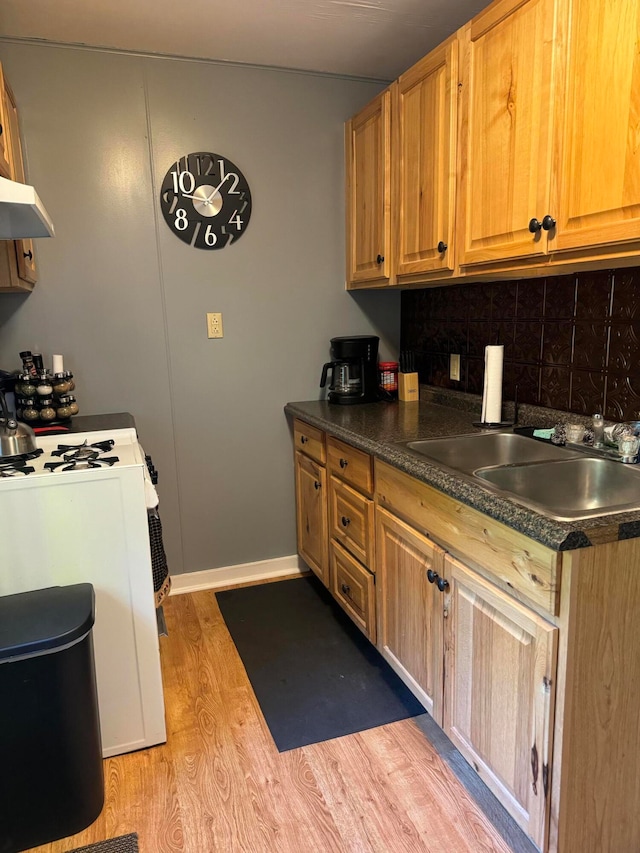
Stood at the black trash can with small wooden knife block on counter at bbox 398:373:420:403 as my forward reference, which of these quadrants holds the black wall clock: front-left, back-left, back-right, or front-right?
front-left

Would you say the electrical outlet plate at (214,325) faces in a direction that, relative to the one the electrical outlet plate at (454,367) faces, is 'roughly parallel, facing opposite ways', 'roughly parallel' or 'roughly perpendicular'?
roughly perpendicular

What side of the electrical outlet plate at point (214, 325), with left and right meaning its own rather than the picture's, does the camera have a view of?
front

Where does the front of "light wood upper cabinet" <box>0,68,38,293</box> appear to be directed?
to the viewer's right

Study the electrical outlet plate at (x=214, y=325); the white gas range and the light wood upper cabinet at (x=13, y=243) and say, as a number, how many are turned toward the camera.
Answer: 1

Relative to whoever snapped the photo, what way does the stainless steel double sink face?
facing the viewer and to the left of the viewer

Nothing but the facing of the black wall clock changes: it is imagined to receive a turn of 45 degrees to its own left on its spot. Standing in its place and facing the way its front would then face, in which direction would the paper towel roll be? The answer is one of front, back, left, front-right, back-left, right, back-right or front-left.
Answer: front

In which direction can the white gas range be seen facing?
to the viewer's right

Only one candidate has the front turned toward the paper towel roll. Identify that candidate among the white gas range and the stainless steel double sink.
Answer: the white gas range

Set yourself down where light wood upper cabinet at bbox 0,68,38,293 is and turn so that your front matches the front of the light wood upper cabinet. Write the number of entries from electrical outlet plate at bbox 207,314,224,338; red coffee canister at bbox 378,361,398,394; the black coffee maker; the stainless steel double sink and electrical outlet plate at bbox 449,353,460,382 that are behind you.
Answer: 0

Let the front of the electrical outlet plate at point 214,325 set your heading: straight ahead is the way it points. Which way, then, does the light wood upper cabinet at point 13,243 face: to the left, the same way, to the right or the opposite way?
to the left

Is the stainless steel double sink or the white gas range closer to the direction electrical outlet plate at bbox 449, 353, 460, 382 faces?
the white gas range

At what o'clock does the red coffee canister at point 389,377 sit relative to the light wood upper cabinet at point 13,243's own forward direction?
The red coffee canister is roughly at 12 o'clock from the light wood upper cabinet.

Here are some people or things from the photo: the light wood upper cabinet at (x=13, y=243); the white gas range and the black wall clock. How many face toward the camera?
1

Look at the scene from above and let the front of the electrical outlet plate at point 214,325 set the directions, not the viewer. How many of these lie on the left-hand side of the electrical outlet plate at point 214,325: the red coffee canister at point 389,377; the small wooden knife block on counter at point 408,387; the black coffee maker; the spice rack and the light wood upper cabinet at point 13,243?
3
